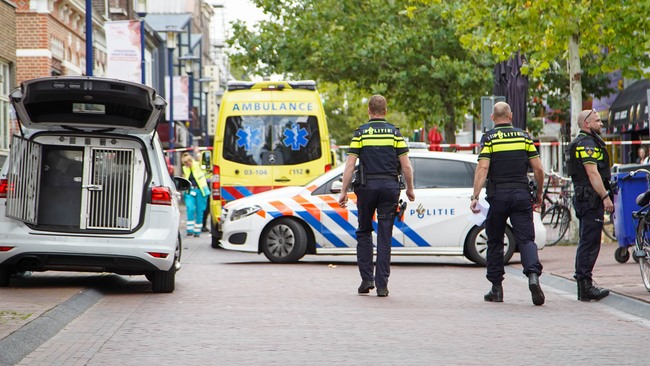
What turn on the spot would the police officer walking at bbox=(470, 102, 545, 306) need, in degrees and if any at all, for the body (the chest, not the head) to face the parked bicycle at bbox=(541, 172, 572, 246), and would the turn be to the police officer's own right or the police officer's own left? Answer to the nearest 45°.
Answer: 0° — they already face it

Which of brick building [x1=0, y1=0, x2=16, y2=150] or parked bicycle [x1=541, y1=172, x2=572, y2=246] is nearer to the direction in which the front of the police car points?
the brick building

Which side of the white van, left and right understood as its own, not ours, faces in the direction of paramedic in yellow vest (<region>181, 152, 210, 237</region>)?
front

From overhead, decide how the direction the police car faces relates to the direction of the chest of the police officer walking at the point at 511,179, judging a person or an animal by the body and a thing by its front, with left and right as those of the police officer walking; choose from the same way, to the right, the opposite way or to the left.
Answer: to the left

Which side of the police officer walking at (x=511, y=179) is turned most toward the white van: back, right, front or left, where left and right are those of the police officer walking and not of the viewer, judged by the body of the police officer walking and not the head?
left

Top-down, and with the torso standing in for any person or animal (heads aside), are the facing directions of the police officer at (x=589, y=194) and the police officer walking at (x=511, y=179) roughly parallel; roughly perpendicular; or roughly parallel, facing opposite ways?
roughly perpendicular

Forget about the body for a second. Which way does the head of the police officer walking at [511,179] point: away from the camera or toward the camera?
away from the camera

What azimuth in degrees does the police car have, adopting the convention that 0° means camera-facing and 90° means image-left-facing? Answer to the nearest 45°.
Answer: approximately 90°

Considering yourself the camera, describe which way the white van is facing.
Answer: facing away from the viewer

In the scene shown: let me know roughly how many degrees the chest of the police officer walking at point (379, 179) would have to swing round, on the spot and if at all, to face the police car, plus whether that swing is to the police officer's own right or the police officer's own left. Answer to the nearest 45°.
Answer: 0° — they already face it

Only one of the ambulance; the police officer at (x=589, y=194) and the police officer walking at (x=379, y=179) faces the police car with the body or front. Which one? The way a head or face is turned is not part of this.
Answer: the police officer walking

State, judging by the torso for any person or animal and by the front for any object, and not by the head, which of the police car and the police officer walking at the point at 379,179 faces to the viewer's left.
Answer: the police car

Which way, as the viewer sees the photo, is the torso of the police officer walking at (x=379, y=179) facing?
away from the camera
